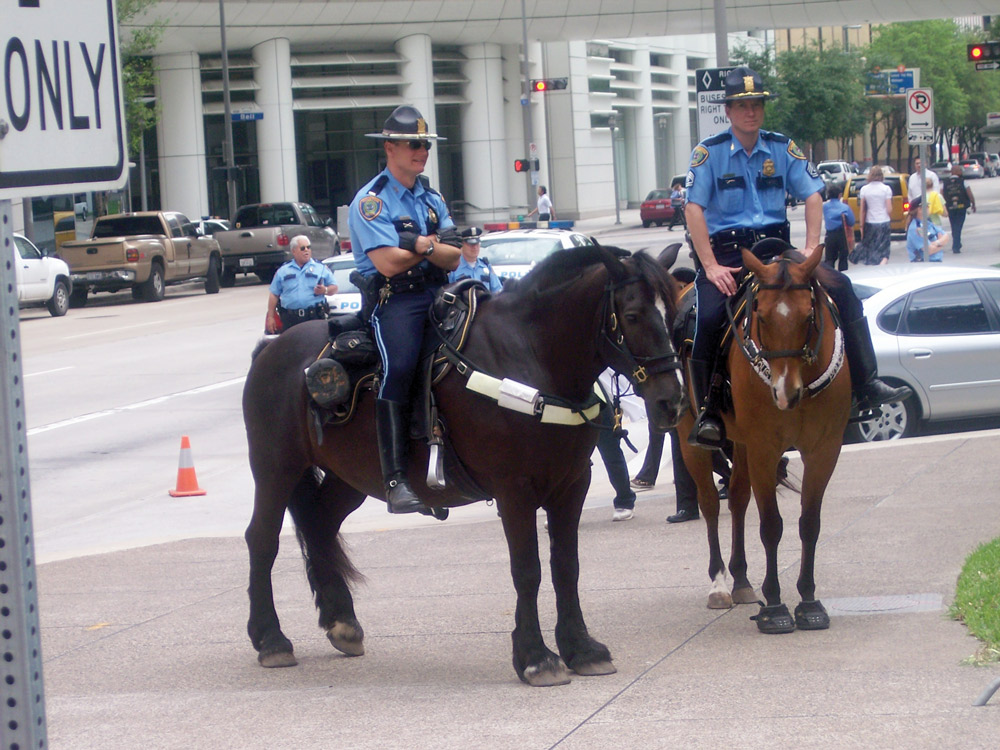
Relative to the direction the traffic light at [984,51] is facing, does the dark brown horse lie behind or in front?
in front

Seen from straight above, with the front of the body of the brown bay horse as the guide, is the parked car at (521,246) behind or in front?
behind

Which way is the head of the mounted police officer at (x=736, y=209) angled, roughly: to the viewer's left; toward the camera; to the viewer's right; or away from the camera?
toward the camera

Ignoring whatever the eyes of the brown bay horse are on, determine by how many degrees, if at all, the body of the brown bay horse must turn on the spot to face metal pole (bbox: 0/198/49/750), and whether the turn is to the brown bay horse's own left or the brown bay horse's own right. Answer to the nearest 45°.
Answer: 0° — it already faces it

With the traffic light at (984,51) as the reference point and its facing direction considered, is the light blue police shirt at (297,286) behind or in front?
in front

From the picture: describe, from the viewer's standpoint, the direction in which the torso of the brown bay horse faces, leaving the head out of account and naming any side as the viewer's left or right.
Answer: facing the viewer

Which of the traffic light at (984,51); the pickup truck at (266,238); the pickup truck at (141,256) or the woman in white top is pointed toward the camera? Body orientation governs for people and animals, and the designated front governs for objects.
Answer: the traffic light

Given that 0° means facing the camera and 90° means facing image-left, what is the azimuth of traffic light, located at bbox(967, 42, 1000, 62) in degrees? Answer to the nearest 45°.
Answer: approximately 0°

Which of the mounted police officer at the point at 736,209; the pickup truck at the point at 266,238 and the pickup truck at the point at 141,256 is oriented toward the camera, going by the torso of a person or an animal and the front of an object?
the mounted police officer

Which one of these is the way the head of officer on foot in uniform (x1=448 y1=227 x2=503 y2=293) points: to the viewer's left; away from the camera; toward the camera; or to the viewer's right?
toward the camera
